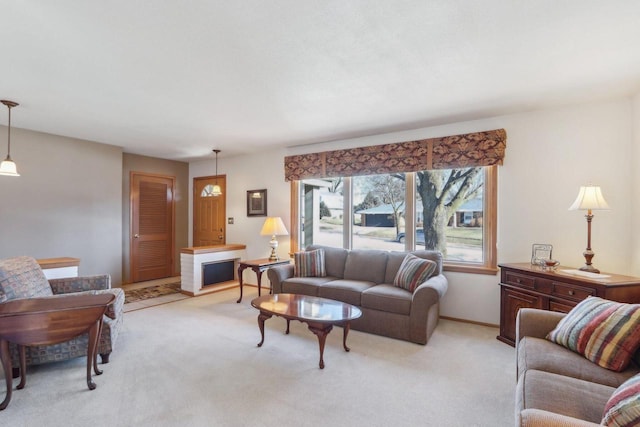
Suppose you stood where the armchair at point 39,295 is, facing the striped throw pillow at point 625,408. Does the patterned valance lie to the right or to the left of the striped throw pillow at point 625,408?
left

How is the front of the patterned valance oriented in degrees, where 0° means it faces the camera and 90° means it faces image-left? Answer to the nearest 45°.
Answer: approximately 45°

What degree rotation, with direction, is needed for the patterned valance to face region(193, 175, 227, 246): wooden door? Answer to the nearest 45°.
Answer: approximately 45° to its right

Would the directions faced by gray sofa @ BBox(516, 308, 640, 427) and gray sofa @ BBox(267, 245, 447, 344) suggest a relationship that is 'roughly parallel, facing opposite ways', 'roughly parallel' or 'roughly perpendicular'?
roughly perpendicular

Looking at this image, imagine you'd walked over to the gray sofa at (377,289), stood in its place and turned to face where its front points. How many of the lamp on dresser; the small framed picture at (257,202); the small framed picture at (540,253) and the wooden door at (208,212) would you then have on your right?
2

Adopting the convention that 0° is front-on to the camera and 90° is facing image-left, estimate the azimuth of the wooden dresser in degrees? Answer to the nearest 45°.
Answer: approximately 45°

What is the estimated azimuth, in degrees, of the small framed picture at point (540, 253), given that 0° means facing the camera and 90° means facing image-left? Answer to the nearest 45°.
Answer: approximately 0°

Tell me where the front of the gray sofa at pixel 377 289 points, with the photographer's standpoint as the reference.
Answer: facing the viewer and to the left of the viewer

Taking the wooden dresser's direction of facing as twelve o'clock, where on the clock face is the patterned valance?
The patterned valance is roughly at 2 o'clock from the wooden dresser.

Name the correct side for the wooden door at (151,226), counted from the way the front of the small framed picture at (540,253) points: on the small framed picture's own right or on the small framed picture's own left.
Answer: on the small framed picture's own right

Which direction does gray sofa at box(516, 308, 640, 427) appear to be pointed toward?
to the viewer's left

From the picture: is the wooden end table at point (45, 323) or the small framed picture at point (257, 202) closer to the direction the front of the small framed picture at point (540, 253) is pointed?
the wooden end table

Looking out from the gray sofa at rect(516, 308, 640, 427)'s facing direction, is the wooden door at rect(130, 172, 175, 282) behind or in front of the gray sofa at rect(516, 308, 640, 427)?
in front

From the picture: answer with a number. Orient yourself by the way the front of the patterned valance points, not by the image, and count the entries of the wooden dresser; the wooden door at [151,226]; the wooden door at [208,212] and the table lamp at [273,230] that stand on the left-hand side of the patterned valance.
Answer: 1

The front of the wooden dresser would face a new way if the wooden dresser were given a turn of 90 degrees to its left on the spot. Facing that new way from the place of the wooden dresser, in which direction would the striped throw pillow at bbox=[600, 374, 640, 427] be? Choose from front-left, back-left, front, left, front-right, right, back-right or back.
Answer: front-right
